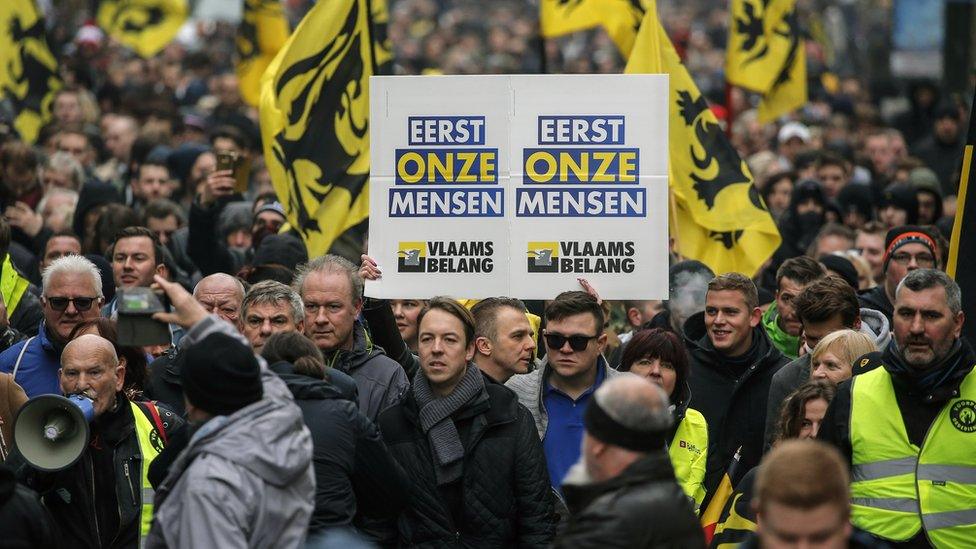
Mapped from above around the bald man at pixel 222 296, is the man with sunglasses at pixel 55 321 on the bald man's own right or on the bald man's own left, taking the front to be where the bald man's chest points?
on the bald man's own right

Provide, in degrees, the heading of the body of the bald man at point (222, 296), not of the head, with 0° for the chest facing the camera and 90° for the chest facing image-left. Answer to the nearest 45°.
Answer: approximately 0°

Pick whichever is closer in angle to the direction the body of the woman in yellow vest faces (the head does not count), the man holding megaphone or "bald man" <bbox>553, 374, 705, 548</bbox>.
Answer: the bald man

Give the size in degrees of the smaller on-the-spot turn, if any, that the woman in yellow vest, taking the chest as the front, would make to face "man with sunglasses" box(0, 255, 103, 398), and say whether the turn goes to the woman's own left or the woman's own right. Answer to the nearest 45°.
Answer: approximately 90° to the woman's own right

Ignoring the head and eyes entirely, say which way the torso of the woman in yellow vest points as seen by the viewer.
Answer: toward the camera

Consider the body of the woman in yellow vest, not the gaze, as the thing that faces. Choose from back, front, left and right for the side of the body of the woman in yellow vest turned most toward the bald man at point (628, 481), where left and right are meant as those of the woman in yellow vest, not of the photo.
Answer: front

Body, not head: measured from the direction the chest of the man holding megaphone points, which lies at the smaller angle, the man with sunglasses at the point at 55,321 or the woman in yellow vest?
the woman in yellow vest

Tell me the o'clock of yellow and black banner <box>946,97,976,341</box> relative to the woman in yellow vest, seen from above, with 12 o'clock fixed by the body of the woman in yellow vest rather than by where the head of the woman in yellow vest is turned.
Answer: The yellow and black banner is roughly at 8 o'clock from the woman in yellow vest.

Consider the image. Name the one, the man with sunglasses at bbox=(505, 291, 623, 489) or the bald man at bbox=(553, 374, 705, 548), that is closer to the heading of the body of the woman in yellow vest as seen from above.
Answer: the bald man

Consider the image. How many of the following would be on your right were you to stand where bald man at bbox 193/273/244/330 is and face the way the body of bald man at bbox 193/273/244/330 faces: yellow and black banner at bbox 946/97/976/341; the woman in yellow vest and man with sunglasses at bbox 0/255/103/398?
1

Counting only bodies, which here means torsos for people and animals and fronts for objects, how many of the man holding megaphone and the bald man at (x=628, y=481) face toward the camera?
1

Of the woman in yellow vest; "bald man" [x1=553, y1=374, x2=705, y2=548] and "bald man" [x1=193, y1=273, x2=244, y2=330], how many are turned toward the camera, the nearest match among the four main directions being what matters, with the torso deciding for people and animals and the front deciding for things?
2
